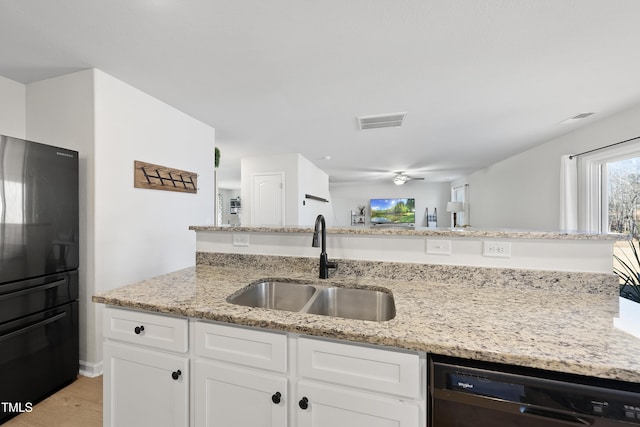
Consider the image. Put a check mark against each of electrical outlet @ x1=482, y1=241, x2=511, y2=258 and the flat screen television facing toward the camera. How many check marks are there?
2

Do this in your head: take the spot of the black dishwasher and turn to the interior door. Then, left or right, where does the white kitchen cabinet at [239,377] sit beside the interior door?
left

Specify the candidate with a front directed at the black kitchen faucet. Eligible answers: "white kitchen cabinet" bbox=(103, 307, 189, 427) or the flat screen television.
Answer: the flat screen television

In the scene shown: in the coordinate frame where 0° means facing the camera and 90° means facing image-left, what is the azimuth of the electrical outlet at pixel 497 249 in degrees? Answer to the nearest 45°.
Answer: approximately 0°

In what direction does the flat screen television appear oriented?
toward the camera

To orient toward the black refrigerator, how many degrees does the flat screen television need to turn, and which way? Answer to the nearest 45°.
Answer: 0° — it already faces it

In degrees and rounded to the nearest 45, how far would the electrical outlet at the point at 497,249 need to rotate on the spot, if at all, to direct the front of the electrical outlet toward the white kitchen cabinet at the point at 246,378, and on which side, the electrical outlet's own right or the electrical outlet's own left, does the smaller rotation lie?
approximately 45° to the electrical outlet's own right

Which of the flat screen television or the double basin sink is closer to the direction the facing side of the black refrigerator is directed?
the double basin sink

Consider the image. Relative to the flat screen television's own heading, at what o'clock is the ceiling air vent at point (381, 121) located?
The ceiling air vent is roughly at 12 o'clock from the flat screen television.

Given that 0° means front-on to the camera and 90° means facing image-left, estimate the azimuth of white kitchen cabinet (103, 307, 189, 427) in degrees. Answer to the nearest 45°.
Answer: approximately 45°

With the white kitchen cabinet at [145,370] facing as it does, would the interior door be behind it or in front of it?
behind

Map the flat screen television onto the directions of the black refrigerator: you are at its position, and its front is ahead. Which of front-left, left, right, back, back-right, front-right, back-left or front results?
front-left

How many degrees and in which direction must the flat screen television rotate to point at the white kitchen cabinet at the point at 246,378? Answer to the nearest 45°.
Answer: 0° — it already faces it
